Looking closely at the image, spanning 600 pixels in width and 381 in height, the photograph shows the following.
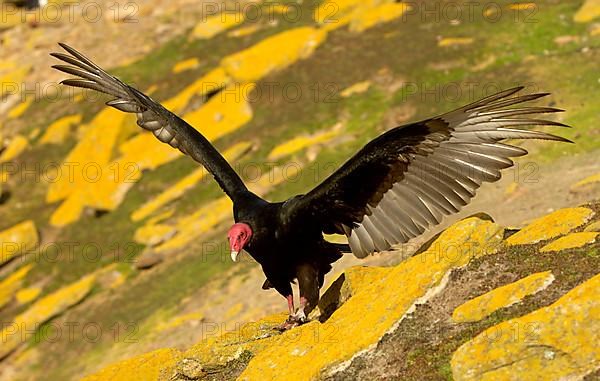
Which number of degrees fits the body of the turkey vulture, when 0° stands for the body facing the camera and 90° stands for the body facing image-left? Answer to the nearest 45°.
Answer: approximately 45°

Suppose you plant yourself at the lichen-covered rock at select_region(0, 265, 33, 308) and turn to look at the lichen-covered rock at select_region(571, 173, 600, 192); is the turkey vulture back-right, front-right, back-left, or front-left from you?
front-right

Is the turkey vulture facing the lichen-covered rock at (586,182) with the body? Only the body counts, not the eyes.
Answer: no
